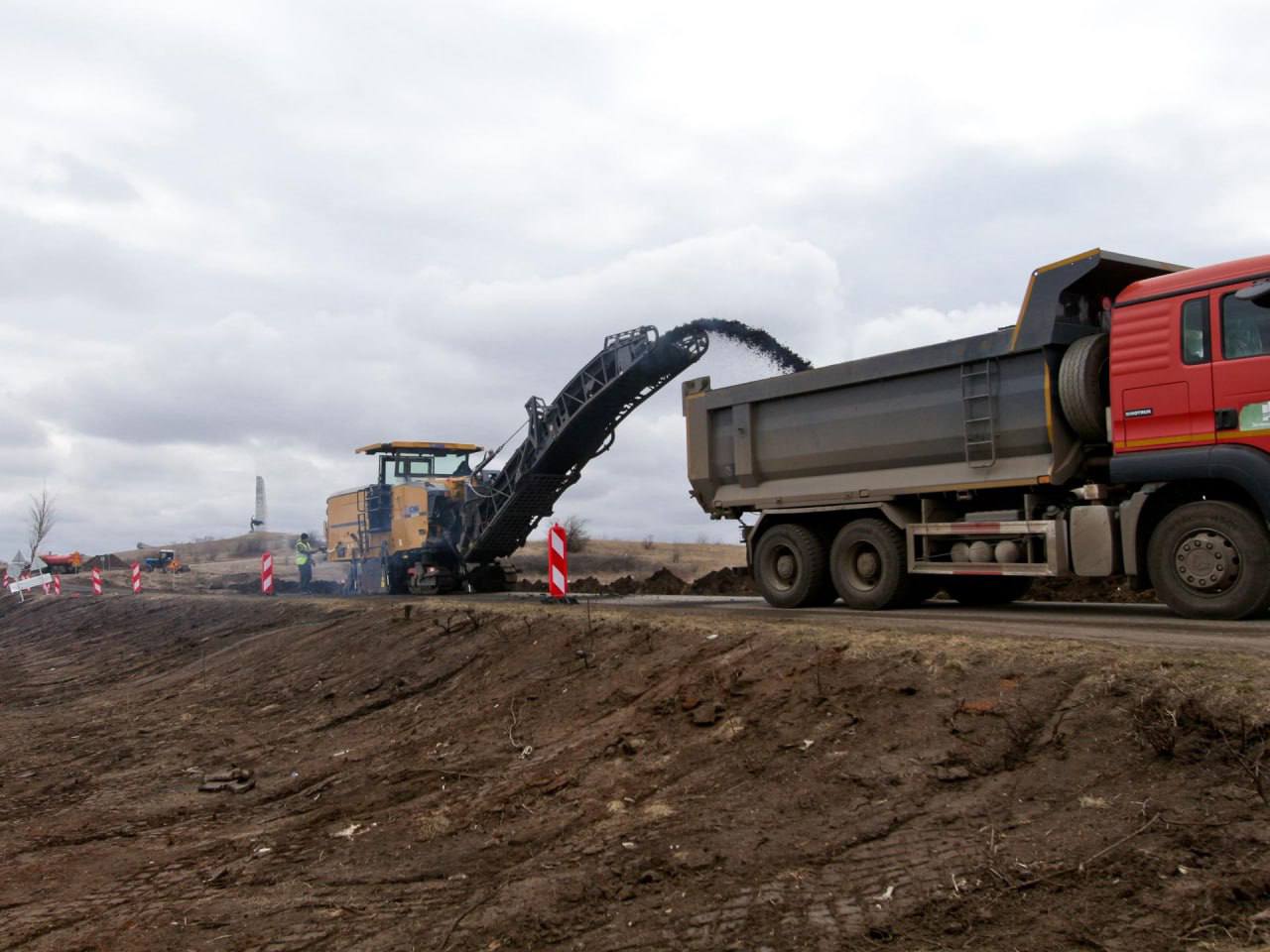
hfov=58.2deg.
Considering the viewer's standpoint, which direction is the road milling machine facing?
facing the viewer and to the right of the viewer

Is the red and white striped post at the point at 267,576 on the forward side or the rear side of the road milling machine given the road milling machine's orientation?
on the rear side

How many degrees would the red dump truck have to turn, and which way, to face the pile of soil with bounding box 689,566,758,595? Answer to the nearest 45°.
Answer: approximately 180°

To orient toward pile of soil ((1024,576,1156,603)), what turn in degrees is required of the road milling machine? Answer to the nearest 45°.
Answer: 0° — it already faces it

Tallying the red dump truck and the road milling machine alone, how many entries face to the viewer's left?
0

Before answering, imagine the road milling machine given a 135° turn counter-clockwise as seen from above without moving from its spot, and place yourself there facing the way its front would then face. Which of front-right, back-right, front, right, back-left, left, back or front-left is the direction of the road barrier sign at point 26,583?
front-left

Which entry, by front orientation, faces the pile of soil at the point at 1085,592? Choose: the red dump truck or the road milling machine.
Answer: the road milling machine

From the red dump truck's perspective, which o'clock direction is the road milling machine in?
The road milling machine is roughly at 6 o'clock from the red dump truck.

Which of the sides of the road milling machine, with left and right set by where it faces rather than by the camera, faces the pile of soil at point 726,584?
front

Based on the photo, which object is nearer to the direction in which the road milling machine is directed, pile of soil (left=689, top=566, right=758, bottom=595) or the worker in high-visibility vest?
the pile of soil

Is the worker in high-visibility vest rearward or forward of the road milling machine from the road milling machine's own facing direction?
rearward

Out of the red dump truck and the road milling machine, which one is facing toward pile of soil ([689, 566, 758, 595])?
the road milling machine

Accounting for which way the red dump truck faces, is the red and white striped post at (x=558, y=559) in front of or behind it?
behind

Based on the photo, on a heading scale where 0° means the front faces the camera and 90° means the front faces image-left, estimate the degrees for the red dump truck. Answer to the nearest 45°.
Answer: approximately 315°
